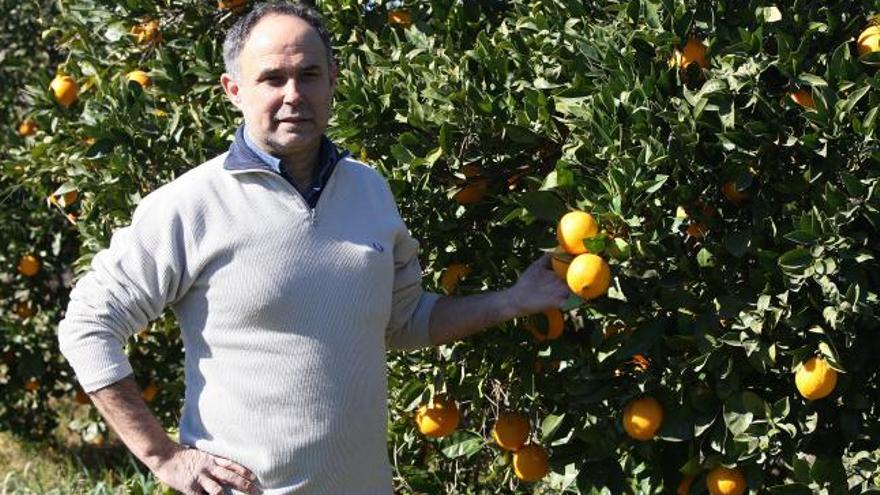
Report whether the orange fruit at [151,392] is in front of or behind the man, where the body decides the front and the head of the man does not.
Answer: behind

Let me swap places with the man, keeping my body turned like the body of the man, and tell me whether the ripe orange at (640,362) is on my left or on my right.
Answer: on my left

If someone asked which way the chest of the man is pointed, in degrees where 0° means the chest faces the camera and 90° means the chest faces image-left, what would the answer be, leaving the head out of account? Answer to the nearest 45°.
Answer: approximately 315°

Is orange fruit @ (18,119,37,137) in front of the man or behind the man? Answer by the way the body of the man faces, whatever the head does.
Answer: behind
